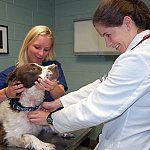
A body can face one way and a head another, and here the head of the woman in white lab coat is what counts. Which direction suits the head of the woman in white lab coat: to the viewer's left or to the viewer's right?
to the viewer's left

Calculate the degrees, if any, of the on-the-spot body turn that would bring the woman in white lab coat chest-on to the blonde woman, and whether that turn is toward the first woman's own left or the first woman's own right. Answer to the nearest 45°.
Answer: approximately 45° to the first woman's own right

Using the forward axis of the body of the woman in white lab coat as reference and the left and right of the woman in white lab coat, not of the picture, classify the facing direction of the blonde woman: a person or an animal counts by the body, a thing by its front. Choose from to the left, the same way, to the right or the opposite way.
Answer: to the left

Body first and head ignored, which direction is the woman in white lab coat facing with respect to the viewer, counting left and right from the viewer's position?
facing to the left of the viewer

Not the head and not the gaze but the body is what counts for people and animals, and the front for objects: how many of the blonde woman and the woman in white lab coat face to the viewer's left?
1

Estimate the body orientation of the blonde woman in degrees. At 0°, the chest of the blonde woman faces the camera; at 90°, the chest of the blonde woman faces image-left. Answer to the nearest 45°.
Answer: approximately 0°
